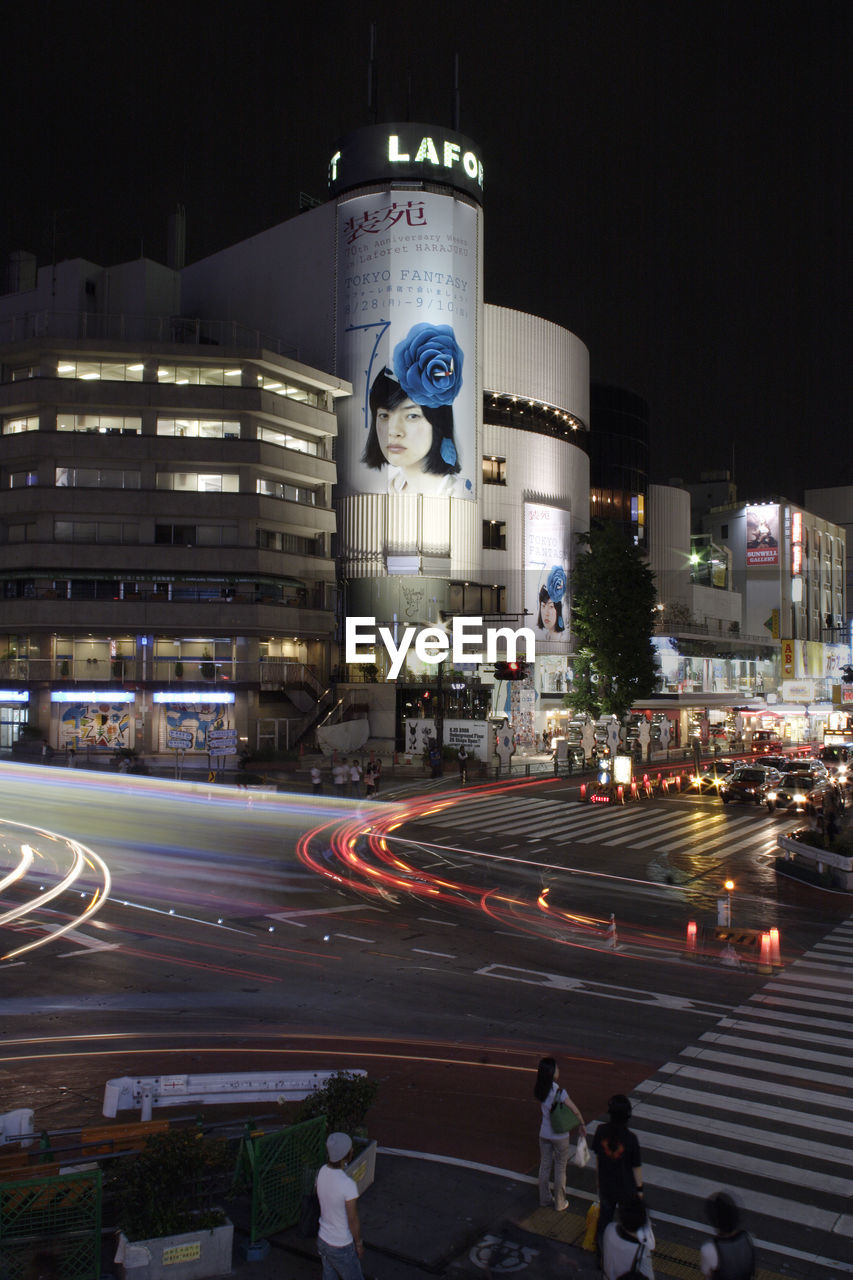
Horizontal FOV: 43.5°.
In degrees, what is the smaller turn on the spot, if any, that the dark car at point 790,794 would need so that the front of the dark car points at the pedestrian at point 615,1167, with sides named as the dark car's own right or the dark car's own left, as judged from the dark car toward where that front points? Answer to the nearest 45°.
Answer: approximately 45° to the dark car's own left

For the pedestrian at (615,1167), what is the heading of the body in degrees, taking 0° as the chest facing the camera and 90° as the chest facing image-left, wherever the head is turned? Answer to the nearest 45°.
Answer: approximately 180°

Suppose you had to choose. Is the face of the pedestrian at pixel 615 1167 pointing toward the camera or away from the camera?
away from the camera

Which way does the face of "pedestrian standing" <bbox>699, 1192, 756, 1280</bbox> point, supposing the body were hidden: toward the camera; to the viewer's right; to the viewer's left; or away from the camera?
away from the camera

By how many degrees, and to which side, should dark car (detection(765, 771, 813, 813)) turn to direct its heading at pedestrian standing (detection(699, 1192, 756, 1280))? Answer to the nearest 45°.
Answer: approximately 45° to its left

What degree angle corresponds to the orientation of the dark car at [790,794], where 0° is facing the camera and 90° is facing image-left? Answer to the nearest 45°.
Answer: approximately 45°

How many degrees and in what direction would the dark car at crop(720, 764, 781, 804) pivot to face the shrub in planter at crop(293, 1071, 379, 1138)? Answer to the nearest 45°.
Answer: approximately 45° to its left

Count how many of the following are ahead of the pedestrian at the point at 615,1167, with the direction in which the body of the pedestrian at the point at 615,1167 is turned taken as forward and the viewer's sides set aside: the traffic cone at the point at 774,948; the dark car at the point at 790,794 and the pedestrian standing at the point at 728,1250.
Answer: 2

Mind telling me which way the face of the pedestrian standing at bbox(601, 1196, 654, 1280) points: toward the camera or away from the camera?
away from the camera
